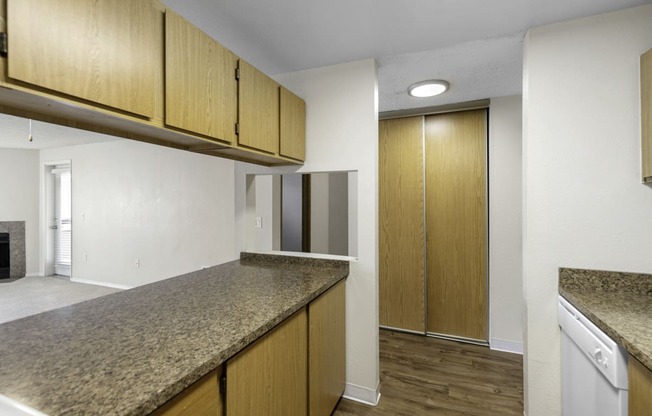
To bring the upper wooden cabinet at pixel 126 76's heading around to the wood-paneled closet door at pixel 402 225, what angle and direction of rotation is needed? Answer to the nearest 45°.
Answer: approximately 45° to its left

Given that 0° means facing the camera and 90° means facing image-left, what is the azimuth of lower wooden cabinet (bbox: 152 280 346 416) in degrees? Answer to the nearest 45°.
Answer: approximately 315°

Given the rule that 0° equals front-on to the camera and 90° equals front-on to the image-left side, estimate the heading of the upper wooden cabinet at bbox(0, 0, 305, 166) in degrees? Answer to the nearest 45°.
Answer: approximately 315°

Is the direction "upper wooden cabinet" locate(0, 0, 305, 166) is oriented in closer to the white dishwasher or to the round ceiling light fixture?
the white dishwasher

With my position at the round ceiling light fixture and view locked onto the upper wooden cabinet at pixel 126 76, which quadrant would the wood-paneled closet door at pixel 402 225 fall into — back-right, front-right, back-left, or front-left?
back-right

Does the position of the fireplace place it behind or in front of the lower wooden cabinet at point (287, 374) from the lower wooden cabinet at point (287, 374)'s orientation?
behind
